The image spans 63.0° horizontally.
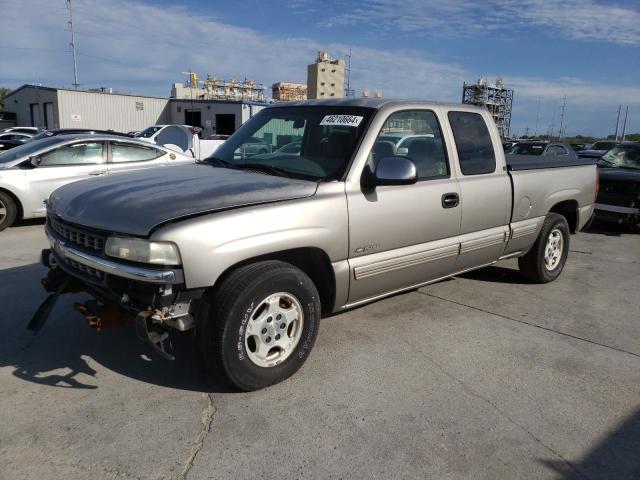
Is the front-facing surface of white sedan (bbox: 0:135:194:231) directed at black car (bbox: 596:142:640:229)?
no

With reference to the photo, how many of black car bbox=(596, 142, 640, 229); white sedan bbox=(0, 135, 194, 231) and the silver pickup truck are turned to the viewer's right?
0

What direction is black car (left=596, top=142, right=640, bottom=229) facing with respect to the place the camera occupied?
facing the viewer and to the left of the viewer

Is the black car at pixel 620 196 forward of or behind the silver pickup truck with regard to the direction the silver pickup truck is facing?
behind

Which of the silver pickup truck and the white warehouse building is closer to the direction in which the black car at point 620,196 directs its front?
the silver pickup truck

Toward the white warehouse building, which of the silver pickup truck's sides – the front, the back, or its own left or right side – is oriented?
right

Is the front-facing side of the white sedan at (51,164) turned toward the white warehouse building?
no

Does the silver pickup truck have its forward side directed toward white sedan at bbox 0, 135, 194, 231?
no

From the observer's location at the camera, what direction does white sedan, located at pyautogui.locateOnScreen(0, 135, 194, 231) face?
facing to the left of the viewer

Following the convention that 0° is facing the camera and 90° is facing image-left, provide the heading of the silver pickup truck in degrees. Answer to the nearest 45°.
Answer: approximately 45°

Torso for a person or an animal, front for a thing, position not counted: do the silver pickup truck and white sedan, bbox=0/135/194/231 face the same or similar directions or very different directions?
same or similar directions
